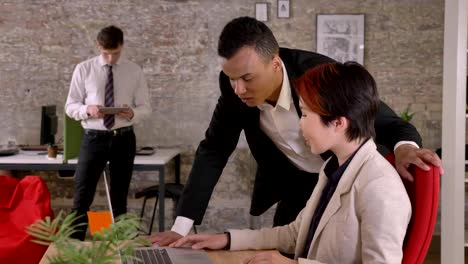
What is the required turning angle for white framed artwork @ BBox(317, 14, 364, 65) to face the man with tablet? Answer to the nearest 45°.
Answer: approximately 45° to its right

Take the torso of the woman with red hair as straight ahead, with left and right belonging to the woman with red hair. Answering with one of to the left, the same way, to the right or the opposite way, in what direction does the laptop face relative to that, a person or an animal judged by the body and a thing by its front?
the opposite way

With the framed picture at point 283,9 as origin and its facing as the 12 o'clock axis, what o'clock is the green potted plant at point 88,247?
The green potted plant is roughly at 12 o'clock from the framed picture.

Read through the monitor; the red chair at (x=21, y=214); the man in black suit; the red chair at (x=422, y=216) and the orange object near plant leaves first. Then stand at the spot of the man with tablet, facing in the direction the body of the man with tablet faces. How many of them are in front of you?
4

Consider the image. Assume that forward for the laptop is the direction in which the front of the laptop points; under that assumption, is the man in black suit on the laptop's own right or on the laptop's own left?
on the laptop's own left

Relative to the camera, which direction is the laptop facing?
to the viewer's right

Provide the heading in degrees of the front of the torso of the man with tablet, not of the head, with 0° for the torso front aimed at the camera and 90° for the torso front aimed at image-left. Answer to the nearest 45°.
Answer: approximately 0°

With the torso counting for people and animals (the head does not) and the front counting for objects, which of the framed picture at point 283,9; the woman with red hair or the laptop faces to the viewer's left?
the woman with red hair
